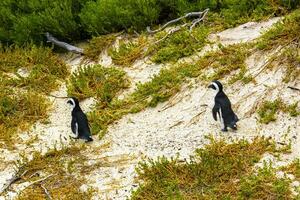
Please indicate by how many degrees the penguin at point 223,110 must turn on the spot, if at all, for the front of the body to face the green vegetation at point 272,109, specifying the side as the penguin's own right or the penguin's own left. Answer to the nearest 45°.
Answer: approximately 135° to the penguin's own right

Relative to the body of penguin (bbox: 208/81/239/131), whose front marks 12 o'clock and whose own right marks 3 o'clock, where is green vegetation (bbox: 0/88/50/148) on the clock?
The green vegetation is roughly at 11 o'clock from the penguin.

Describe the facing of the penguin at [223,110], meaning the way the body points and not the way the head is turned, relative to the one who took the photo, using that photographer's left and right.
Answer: facing away from the viewer and to the left of the viewer

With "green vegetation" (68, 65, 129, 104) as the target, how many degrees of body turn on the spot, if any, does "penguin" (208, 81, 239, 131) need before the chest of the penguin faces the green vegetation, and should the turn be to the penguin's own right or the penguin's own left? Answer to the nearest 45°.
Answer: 0° — it already faces it

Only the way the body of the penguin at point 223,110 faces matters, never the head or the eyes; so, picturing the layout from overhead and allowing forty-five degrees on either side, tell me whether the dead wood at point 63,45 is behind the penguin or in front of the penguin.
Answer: in front

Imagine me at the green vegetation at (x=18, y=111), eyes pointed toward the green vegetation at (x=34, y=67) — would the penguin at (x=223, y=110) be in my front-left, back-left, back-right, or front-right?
back-right

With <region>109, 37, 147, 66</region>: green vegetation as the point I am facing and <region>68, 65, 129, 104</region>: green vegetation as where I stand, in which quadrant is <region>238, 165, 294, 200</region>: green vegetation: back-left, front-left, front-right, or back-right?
back-right

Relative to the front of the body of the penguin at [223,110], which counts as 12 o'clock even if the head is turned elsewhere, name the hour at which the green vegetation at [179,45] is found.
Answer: The green vegetation is roughly at 1 o'clock from the penguin.

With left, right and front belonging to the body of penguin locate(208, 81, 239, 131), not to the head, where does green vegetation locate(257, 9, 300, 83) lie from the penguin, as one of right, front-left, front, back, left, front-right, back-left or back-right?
right
